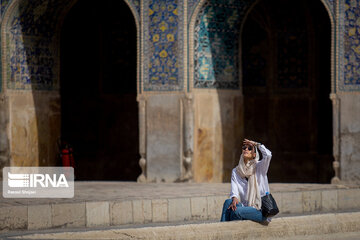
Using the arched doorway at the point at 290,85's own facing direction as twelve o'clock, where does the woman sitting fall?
The woman sitting is roughly at 12 o'clock from the arched doorway.

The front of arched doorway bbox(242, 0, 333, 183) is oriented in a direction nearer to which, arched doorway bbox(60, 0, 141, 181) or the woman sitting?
the woman sitting

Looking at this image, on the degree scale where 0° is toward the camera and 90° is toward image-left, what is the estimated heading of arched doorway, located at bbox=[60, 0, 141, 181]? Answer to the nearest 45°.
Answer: approximately 0°

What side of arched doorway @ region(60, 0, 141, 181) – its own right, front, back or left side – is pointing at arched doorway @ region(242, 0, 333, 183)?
left

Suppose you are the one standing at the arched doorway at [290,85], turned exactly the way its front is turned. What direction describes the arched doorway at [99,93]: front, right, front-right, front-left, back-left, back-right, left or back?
right

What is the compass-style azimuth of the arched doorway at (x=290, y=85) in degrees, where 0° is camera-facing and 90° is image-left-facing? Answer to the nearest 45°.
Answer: approximately 0°

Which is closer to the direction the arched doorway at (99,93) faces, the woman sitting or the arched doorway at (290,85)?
the woman sitting

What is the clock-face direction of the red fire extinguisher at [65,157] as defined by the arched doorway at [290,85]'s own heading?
The red fire extinguisher is roughly at 2 o'clock from the arched doorway.

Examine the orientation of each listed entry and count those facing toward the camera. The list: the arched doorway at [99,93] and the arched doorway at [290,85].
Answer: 2
